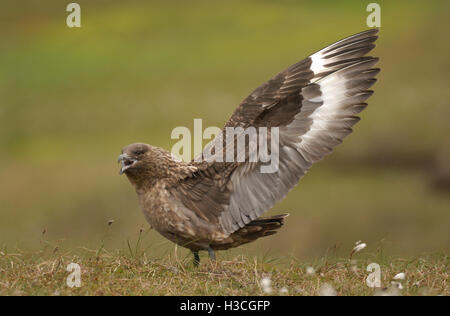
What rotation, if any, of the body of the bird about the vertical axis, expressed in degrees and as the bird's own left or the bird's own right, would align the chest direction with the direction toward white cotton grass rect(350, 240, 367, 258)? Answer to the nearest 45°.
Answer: approximately 135° to the bird's own left

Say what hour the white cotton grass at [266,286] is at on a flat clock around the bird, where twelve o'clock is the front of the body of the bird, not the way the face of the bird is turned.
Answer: The white cotton grass is roughly at 9 o'clock from the bird.

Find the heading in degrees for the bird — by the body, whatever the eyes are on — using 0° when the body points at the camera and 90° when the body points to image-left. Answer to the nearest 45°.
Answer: approximately 90°
